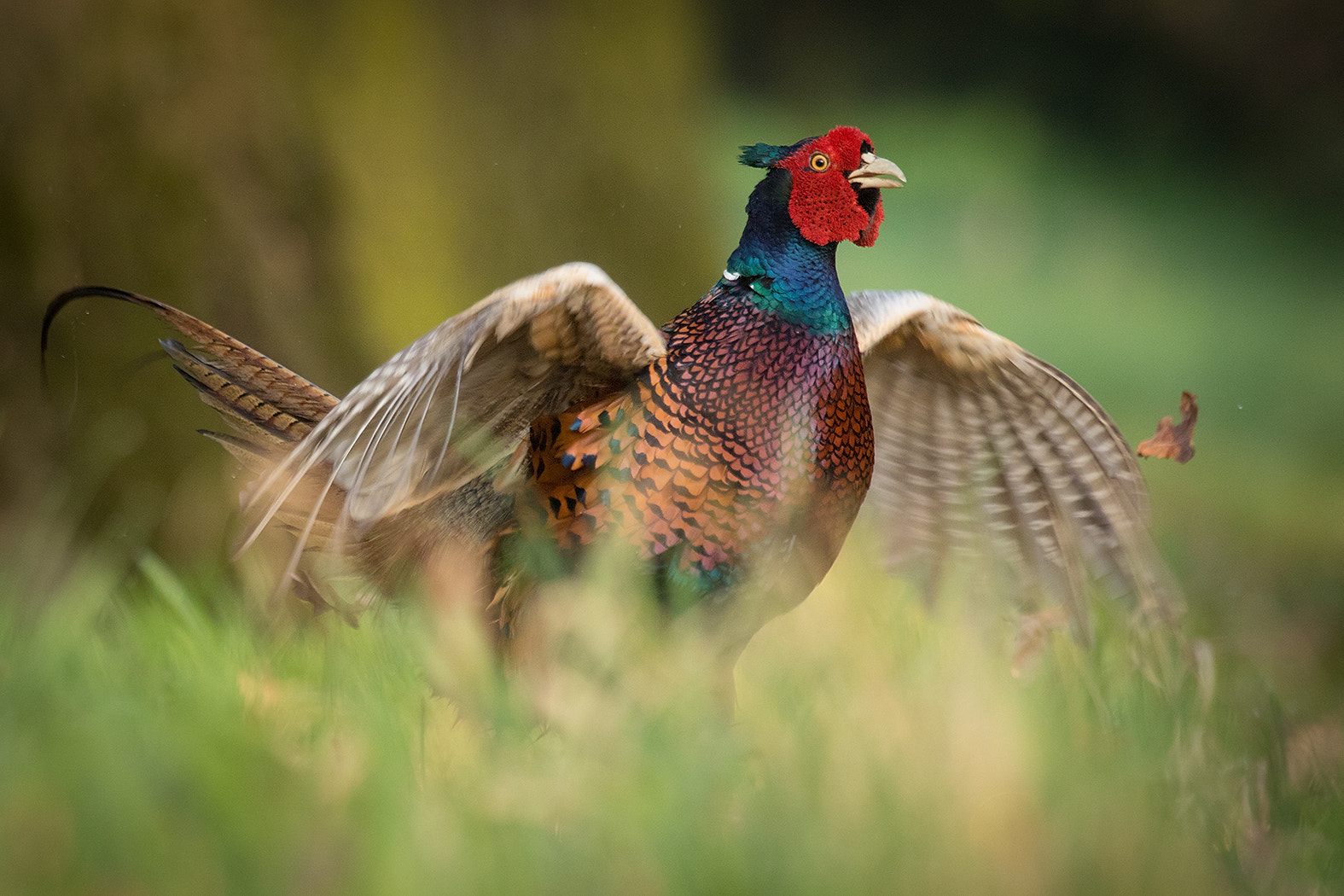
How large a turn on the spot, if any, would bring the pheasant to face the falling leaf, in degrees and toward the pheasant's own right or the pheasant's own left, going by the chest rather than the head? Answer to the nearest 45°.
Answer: approximately 45° to the pheasant's own left

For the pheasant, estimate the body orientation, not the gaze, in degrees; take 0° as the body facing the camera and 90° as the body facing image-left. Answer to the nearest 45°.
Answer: approximately 315°
